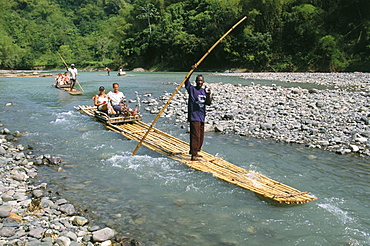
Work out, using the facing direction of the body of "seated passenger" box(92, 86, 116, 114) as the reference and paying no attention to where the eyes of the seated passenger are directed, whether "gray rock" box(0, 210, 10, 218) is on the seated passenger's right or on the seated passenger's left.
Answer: on the seated passenger's right

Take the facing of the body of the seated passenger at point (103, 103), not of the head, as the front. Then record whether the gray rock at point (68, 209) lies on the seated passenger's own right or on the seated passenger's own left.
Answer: on the seated passenger's own right

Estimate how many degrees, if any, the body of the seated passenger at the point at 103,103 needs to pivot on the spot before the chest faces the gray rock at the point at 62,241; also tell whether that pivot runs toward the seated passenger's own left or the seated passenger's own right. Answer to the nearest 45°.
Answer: approximately 45° to the seated passenger's own right

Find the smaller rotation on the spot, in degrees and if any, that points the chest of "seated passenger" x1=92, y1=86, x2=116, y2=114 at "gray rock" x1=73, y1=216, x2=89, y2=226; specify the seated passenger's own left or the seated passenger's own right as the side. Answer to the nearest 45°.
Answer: approximately 45° to the seated passenger's own right

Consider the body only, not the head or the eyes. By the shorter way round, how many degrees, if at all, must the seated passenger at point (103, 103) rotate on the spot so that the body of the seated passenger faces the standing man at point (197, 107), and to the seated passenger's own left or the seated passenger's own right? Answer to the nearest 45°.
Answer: approximately 45° to the seated passenger's own right

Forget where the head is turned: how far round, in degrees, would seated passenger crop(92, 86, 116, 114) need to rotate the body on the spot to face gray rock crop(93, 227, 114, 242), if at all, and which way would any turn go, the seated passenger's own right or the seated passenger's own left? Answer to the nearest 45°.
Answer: approximately 45° to the seated passenger's own right

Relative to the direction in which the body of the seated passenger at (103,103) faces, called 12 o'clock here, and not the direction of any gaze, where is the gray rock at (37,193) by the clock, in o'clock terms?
The gray rock is roughly at 2 o'clock from the seated passenger.

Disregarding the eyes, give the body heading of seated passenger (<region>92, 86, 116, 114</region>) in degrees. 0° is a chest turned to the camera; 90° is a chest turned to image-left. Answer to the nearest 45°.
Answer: approximately 315°
